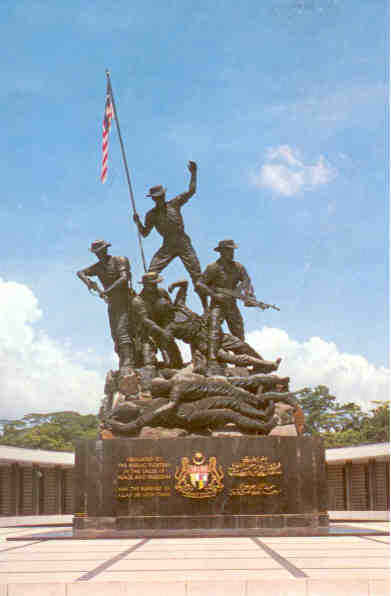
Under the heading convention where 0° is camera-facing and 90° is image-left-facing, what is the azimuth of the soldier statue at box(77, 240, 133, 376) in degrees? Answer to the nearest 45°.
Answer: approximately 45°

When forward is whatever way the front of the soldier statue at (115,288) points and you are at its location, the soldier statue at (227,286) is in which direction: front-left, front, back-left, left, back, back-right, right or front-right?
back-left

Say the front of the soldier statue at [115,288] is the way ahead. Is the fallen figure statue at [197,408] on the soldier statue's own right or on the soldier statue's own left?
on the soldier statue's own left

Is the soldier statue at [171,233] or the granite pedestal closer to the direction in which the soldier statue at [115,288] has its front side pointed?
the granite pedestal

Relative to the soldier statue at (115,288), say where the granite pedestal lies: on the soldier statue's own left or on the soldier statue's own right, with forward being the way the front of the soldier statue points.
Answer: on the soldier statue's own left

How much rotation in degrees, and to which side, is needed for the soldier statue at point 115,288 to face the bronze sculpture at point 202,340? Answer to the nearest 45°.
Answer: approximately 135° to its left

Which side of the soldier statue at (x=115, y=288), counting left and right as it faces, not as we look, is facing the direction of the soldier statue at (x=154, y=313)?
left
